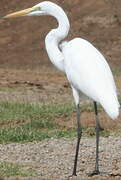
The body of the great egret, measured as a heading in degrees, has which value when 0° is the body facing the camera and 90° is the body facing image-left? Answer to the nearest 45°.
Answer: approximately 90°
